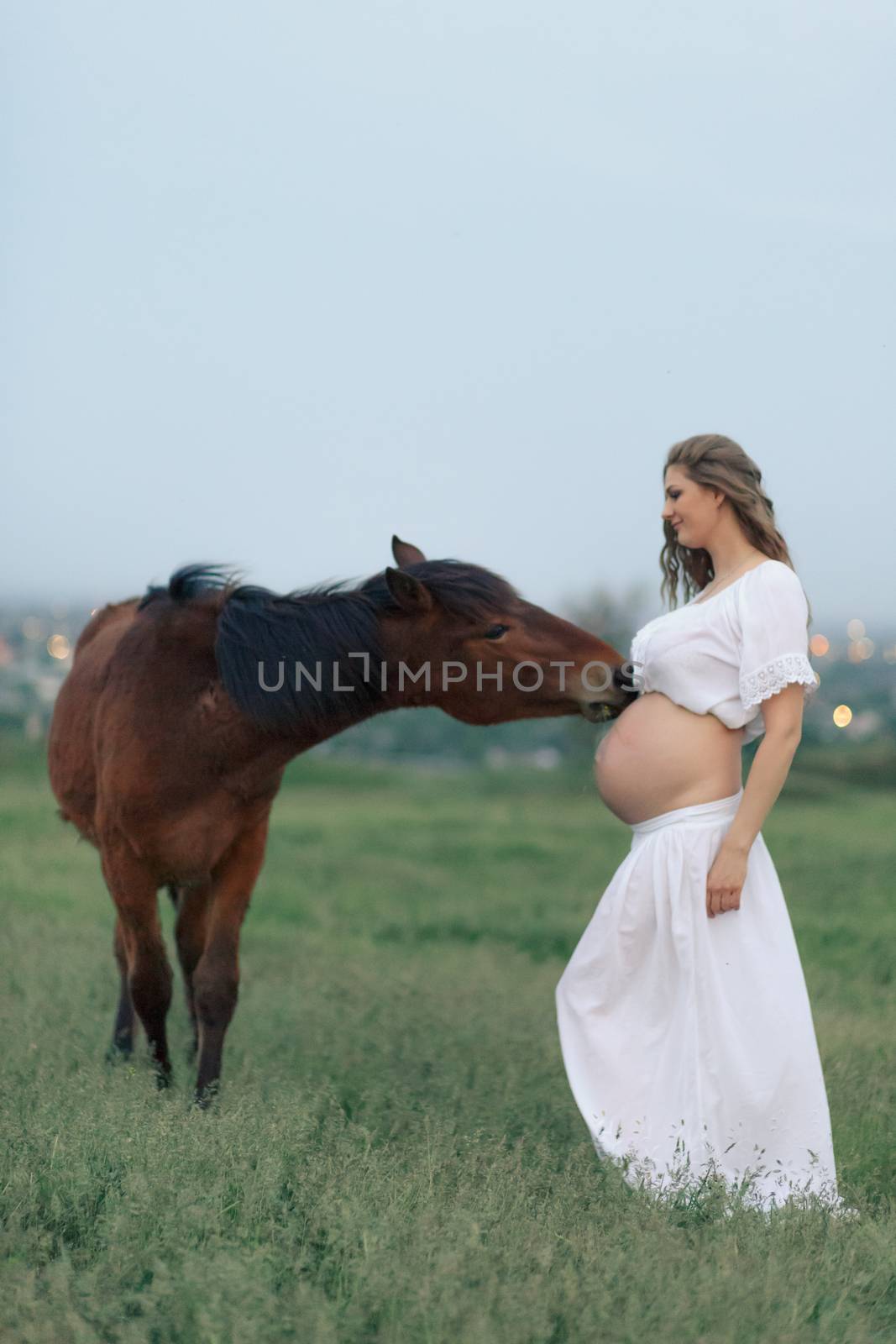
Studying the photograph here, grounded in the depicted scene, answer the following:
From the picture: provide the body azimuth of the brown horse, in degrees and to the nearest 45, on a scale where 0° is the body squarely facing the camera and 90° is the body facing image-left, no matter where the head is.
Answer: approximately 315°

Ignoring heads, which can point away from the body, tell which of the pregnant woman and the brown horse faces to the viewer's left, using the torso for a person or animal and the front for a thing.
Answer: the pregnant woman

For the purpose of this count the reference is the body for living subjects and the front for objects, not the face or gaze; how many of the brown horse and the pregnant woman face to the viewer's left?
1

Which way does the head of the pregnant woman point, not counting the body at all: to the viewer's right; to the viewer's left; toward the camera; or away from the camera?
to the viewer's left

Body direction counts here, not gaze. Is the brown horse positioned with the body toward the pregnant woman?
yes

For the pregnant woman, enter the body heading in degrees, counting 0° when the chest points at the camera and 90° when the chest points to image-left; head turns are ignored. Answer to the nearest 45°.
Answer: approximately 90°

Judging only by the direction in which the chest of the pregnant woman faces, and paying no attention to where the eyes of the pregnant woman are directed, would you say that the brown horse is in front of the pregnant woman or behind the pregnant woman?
in front
